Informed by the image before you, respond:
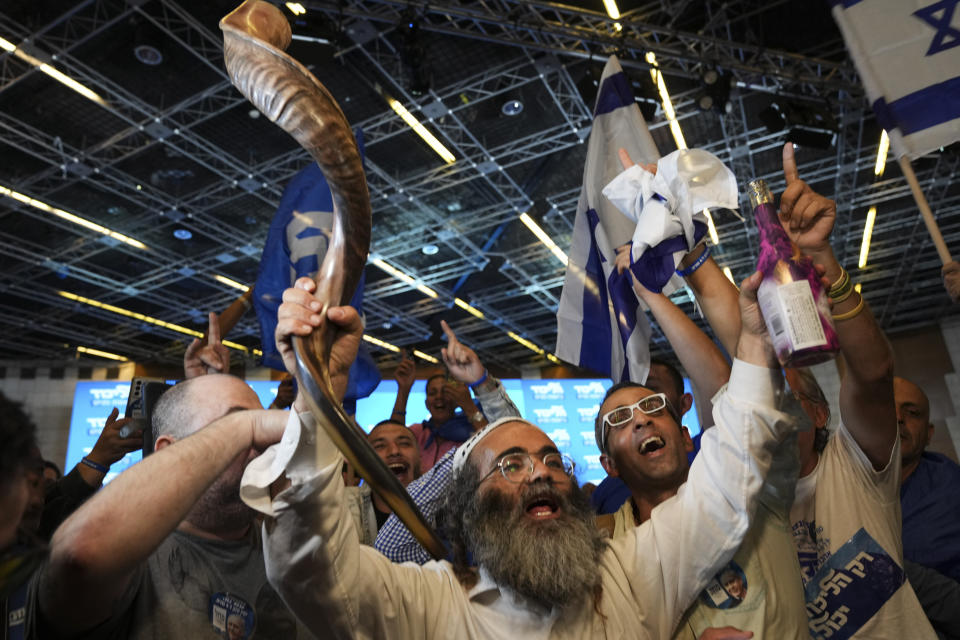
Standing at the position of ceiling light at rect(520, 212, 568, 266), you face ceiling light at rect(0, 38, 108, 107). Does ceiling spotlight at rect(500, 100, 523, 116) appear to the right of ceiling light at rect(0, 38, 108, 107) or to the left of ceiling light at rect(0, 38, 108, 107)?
left

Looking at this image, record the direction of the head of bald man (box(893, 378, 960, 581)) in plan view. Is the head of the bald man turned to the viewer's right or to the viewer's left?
to the viewer's left

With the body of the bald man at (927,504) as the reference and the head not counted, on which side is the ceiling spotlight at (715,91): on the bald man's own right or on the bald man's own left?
on the bald man's own right

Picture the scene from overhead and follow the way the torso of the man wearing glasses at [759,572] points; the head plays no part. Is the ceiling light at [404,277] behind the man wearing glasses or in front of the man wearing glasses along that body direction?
behind

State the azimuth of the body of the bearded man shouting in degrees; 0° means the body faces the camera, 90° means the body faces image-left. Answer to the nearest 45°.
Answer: approximately 0°

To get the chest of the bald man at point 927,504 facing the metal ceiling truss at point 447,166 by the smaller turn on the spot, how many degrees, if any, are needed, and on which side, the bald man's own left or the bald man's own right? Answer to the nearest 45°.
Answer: approximately 90° to the bald man's own right

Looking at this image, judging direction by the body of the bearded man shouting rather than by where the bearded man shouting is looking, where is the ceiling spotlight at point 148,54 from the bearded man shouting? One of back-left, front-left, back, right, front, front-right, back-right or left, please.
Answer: back-right

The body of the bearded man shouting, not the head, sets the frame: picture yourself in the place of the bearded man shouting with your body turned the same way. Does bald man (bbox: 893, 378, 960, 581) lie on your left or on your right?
on your left

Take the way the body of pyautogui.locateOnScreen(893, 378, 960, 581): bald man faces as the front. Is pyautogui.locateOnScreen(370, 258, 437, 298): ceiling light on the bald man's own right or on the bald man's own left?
on the bald man's own right

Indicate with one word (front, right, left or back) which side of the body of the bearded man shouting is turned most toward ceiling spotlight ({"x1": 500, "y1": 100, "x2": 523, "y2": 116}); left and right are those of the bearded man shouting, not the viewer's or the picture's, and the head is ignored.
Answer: back

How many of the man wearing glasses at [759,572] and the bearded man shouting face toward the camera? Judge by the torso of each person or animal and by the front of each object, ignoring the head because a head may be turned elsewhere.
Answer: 2
